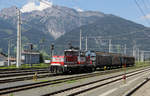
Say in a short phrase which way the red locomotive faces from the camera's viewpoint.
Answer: facing the viewer and to the left of the viewer
